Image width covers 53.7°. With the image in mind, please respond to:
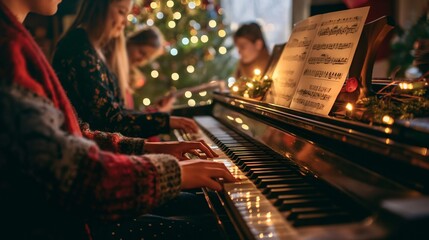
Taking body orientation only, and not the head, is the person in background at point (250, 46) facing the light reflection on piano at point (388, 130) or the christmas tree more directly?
the light reflection on piano

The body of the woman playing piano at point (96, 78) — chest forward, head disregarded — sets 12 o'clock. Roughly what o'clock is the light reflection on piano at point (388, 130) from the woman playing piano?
The light reflection on piano is roughly at 2 o'clock from the woman playing piano.

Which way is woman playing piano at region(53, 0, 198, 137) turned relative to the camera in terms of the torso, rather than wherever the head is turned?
to the viewer's right

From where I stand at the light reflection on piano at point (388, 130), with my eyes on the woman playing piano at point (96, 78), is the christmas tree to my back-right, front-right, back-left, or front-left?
front-right

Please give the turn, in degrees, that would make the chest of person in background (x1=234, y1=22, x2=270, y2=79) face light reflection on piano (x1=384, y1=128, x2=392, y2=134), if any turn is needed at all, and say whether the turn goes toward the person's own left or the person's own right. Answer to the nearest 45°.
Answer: approximately 45° to the person's own left

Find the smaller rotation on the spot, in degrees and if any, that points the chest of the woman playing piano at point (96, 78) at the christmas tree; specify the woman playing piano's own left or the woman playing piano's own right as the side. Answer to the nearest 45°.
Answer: approximately 90° to the woman playing piano's own left

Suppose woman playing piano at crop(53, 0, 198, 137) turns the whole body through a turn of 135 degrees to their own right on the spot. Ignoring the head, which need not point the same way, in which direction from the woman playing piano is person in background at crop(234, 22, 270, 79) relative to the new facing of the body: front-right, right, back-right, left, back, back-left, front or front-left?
back

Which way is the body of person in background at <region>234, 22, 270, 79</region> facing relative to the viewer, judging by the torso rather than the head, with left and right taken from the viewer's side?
facing the viewer and to the left of the viewer
